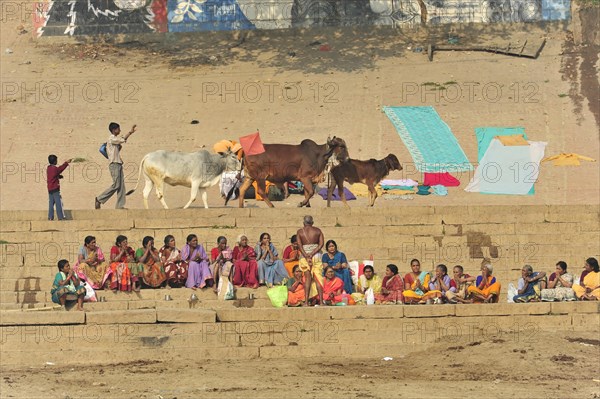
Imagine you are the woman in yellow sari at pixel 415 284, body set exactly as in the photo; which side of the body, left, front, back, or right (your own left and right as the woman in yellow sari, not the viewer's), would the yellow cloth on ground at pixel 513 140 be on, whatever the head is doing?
back

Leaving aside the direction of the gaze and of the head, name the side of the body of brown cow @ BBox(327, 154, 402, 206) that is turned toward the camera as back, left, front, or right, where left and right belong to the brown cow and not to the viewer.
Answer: right

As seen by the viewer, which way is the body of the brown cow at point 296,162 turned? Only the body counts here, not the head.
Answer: to the viewer's right

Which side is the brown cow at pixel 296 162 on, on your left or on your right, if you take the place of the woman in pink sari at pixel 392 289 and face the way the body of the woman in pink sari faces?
on your right

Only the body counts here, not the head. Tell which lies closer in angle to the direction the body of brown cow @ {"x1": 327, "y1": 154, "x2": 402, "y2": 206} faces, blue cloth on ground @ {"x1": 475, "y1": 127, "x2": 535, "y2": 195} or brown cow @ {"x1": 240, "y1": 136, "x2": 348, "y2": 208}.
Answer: the blue cloth on ground

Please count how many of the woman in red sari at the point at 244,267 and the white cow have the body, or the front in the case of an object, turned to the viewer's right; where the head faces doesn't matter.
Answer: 1

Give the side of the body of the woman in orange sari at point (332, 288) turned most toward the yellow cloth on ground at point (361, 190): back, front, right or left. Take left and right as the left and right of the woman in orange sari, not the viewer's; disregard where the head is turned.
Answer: back

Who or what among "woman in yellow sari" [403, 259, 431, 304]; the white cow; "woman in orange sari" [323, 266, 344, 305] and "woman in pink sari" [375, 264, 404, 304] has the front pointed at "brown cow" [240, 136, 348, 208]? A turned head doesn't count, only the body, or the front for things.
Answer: the white cow

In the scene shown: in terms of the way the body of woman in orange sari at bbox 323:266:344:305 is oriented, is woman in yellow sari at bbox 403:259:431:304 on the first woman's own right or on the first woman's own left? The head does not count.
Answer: on the first woman's own left

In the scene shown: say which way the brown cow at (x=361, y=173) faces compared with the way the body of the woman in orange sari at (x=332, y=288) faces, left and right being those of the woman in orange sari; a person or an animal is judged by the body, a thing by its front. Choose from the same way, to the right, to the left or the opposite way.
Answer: to the left

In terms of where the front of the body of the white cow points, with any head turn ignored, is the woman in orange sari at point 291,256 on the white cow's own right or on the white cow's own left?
on the white cow's own right

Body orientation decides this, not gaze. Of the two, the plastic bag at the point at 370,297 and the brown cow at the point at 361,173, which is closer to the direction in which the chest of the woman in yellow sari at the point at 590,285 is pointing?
the plastic bag

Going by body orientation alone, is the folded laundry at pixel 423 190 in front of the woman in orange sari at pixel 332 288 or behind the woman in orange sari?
behind

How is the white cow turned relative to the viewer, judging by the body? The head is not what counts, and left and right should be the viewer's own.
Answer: facing to the right of the viewer

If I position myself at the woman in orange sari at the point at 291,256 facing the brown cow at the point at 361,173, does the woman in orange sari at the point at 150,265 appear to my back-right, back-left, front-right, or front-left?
back-left
